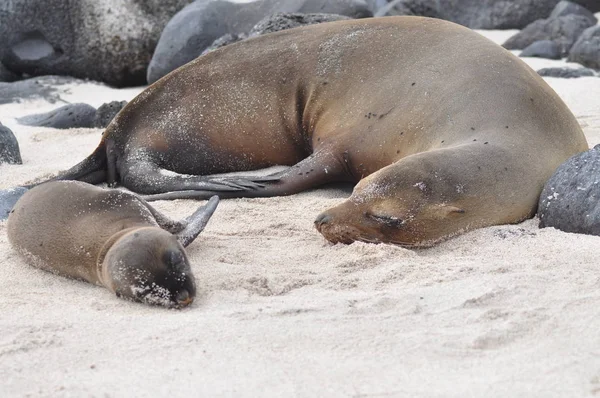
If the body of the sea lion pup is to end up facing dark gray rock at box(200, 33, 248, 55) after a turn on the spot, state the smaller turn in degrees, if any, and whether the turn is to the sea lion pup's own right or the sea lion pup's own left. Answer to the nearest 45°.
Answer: approximately 135° to the sea lion pup's own left

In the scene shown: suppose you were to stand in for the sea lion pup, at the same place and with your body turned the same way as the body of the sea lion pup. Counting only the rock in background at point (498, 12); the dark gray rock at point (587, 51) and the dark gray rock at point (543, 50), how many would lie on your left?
3

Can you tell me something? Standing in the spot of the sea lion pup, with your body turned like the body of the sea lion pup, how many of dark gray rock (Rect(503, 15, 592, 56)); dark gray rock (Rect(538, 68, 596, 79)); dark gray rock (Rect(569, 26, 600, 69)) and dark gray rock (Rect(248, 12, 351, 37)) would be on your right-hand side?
0

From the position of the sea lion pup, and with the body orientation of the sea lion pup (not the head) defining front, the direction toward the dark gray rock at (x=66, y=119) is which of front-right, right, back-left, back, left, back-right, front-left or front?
back-left

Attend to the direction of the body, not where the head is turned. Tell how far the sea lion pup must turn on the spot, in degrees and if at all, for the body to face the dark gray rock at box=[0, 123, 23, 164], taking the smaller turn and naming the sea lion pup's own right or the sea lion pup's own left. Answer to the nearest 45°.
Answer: approximately 135° to the sea lion pup's own left

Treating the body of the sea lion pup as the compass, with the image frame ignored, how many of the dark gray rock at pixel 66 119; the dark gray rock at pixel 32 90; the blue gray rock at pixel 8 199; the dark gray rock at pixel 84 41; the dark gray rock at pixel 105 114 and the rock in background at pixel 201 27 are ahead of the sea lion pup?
0

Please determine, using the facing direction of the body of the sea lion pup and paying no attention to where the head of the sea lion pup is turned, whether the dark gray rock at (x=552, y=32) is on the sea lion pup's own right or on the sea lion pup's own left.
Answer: on the sea lion pup's own left

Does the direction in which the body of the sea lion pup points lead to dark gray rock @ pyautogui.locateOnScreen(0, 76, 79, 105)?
no

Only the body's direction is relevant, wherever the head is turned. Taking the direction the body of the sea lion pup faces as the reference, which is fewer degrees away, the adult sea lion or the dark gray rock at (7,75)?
the adult sea lion

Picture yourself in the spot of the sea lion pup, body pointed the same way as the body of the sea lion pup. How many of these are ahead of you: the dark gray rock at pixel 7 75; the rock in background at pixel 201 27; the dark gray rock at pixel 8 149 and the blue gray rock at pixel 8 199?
0

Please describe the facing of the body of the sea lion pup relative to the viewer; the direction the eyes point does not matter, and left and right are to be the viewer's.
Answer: facing the viewer and to the right of the viewer

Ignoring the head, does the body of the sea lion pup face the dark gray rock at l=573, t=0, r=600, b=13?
no

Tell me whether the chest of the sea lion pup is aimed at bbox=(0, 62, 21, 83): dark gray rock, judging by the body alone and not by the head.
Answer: no

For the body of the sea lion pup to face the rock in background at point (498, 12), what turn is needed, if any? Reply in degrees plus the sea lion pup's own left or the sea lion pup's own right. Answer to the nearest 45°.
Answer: approximately 90° to the sea lion pup's own left

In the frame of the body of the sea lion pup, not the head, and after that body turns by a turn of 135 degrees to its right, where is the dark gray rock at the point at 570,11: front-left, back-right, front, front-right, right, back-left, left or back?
back-right

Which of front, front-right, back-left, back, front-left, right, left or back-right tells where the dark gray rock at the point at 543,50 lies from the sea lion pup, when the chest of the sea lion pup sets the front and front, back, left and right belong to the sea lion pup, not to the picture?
left

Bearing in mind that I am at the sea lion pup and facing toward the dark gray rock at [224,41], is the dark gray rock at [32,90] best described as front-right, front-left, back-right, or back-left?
front-left
